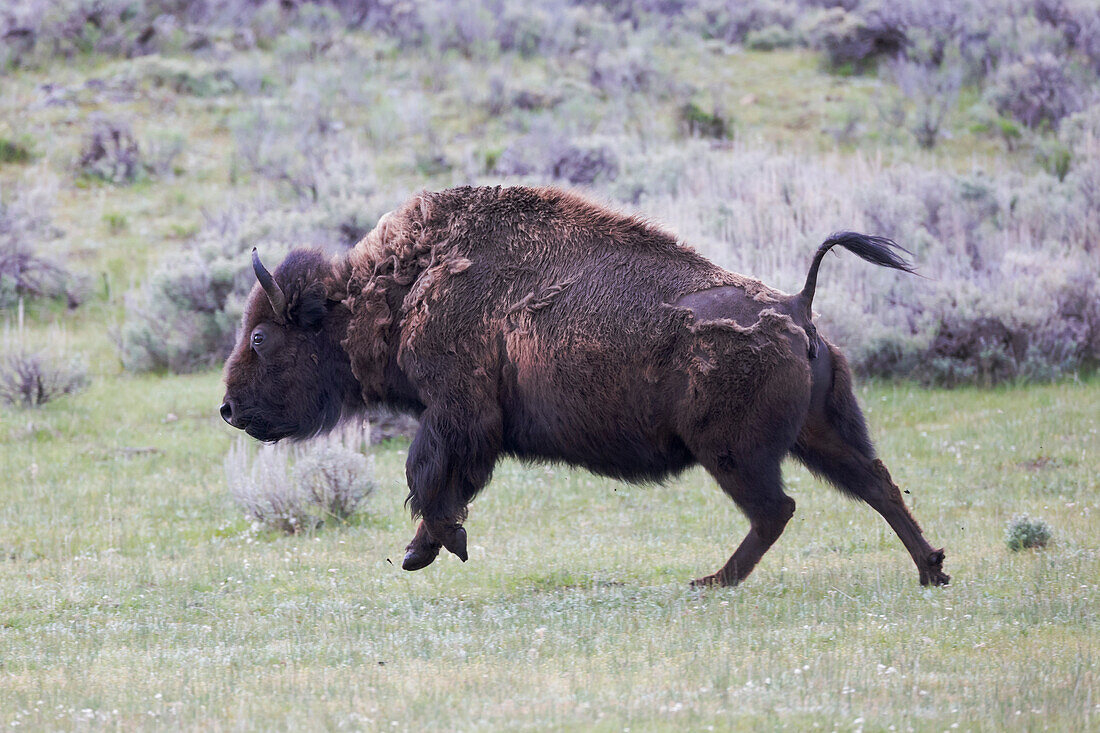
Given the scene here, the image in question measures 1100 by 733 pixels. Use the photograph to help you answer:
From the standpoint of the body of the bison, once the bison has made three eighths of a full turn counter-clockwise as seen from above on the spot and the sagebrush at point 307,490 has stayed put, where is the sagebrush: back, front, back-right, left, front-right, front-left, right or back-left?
back

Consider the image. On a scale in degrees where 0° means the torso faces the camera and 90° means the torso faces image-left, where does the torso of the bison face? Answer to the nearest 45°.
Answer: approximately 90°

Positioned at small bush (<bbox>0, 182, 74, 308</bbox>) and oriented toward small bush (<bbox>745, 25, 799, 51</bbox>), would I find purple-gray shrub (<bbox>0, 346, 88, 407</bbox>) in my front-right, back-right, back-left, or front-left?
back-right

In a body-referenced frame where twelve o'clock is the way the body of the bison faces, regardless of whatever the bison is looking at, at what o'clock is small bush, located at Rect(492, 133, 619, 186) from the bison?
The small bush is roughly at 3 o'clock from the bison.

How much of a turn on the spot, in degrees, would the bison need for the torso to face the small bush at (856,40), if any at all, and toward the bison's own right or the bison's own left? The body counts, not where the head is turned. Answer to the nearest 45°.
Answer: approximately 90° to the bison's own right

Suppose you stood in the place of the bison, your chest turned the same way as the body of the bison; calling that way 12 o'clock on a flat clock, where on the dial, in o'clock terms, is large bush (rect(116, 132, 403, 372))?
The large bush is roughly at 2 o'clock from the bison.
